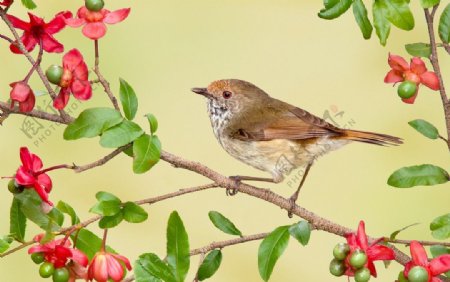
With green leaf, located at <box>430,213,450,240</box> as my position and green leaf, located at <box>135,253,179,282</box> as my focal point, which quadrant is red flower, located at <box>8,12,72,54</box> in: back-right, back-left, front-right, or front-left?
front-right

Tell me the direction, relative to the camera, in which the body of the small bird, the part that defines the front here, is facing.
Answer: to the viewer's left

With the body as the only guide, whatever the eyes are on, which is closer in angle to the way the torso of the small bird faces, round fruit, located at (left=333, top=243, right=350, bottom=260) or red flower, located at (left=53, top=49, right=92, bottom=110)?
the red flower
